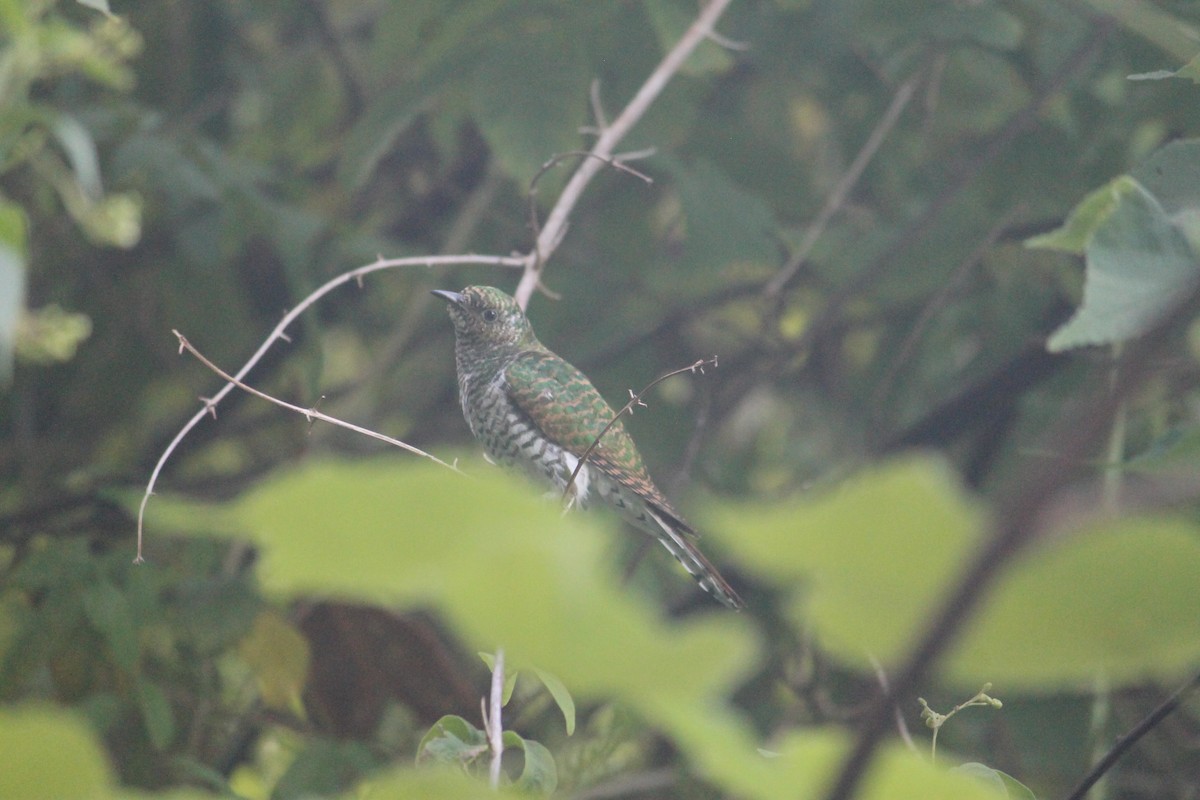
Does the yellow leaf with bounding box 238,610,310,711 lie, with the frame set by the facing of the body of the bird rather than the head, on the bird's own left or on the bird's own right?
on the bird's own left

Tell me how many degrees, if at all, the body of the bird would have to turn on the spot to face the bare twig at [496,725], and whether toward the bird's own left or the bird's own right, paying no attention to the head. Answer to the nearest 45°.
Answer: approximately 90° to the bird's own left

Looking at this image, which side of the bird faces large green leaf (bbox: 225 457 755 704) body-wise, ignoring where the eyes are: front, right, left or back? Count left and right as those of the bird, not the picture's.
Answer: left

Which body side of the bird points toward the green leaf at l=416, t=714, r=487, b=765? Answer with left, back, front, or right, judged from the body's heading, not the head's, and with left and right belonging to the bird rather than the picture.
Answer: left

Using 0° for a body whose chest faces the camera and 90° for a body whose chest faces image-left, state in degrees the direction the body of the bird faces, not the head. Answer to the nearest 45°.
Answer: approximately 90°

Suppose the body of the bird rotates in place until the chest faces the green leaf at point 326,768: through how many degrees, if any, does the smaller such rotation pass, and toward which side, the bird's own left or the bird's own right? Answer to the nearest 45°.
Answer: approximately 90° to the bird's own left

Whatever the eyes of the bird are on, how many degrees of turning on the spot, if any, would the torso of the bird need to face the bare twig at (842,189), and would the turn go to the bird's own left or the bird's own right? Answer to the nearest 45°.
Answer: approximately 135° to the bird's own right
